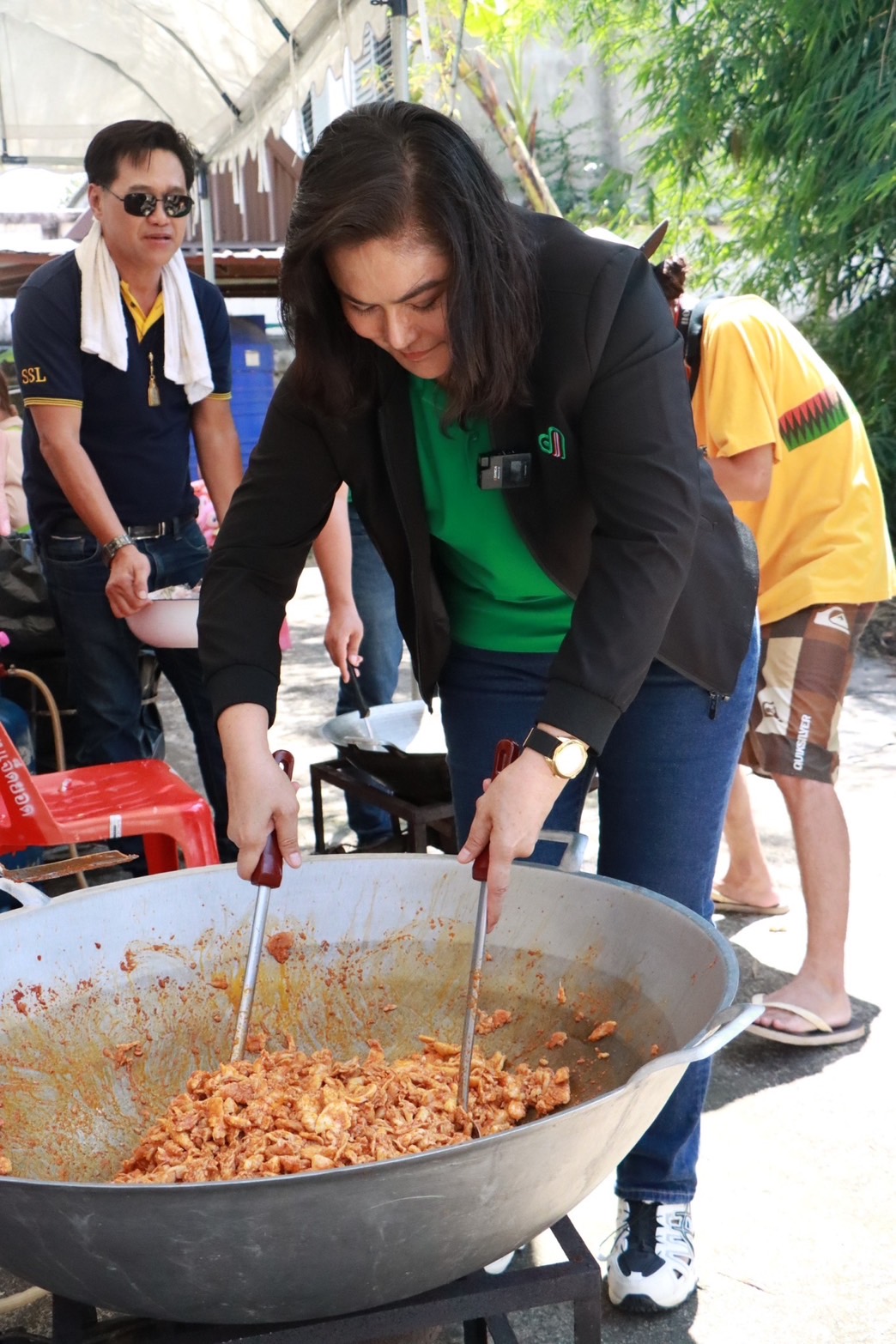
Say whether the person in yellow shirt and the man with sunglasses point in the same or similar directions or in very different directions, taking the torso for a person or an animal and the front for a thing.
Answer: very different directions

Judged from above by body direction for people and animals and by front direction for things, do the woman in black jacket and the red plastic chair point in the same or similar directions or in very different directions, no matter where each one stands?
very different directions

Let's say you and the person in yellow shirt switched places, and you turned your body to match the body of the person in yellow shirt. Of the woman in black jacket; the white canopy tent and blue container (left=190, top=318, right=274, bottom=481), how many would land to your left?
1

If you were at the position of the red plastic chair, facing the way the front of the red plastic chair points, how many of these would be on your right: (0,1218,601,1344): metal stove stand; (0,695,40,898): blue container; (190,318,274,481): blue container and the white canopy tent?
1

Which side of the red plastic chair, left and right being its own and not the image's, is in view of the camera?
right

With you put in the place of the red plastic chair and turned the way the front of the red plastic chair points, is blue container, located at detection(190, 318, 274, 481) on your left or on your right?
on your left

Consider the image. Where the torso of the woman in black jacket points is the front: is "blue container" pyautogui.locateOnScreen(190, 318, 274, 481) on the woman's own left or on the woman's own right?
on the woman's own right

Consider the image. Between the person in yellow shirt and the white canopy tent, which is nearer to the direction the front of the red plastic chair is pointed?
the person in yellow shirt

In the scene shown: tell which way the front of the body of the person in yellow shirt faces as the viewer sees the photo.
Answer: to the viewer's left

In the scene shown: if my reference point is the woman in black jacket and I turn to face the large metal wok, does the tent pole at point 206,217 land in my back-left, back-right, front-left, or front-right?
back-right

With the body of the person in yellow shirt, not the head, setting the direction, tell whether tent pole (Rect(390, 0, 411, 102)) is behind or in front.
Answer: in front

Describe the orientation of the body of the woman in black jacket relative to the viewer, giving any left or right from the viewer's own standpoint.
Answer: facing the viewer and to the left of the viewer
